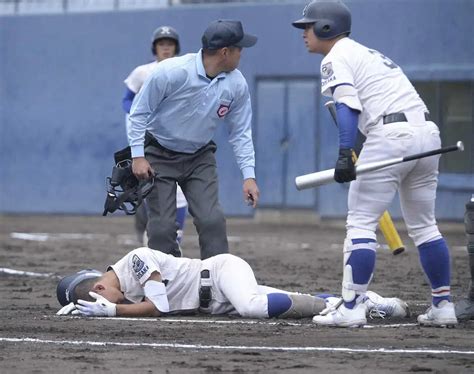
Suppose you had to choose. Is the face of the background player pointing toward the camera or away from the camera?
toward the camera

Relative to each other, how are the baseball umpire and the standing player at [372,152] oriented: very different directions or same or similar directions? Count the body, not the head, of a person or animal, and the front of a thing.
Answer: very different directions

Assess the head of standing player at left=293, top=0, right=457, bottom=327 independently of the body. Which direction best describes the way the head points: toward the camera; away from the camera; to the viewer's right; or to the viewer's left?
to the viewer's left

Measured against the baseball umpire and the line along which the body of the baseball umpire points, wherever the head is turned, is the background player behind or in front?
behind

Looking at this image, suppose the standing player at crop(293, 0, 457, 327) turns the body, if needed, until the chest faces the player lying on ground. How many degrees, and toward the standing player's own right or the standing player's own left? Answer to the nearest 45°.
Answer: approximately 45° to the standing player's own left

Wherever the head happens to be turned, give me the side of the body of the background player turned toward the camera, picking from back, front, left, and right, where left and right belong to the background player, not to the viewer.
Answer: front

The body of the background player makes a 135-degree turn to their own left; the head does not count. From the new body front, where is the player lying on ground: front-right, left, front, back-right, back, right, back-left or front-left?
back-right

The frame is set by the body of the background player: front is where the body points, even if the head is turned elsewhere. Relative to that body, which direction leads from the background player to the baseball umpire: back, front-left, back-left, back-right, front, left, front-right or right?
front

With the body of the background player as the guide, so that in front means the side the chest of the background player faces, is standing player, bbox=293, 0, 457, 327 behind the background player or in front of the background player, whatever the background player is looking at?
in front

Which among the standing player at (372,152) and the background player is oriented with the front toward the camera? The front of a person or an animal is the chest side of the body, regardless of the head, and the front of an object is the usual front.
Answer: the background player

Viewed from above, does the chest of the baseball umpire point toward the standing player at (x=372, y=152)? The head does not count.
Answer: yes

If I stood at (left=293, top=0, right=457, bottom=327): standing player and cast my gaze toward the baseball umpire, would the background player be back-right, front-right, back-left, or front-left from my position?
front-right

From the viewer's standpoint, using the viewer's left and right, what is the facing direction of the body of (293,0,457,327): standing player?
facing away from the viewer and to the left of the viewer

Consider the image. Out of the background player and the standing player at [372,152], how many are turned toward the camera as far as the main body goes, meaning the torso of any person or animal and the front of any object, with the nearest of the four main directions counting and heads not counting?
1

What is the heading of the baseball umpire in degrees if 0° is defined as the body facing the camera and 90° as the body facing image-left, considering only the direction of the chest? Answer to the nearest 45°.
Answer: approximately 315°
